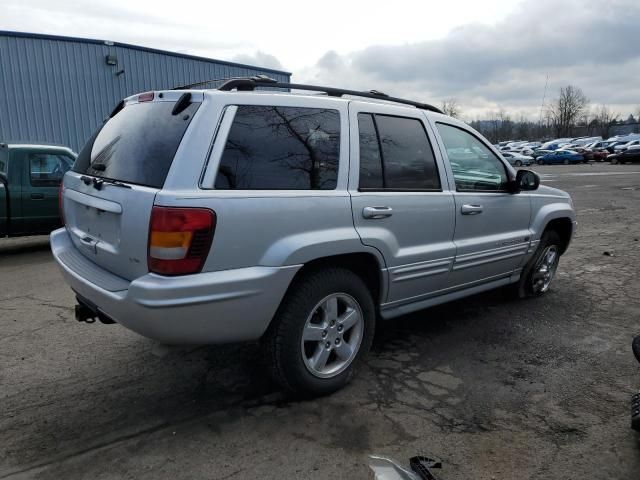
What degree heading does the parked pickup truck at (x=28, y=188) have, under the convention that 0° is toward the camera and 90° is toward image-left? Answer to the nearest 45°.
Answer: approximately 270°

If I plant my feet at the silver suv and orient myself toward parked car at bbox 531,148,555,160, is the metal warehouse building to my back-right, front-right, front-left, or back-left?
front-left

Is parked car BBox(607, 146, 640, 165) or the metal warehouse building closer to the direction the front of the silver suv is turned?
the parked car

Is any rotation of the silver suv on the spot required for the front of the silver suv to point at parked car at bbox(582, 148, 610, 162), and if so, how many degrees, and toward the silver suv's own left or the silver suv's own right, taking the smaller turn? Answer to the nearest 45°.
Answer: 0° — it already faces it

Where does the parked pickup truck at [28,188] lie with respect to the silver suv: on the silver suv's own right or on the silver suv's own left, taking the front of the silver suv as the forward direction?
on the silver suv's own left

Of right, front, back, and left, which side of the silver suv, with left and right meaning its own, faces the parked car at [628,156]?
front

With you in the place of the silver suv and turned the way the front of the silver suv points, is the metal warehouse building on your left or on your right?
on your left

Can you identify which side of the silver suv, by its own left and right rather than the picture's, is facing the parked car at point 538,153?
front

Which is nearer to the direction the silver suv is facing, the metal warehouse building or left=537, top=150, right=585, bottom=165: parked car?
the parked car

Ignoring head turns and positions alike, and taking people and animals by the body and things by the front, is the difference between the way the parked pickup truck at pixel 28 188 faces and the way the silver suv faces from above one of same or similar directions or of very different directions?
same or similar directions

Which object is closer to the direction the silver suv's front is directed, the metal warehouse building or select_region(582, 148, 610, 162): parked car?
the parked car

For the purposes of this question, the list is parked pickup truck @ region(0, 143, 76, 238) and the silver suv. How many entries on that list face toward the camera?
0

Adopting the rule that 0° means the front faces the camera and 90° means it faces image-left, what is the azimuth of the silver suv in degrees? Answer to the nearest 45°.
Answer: approximately 225°

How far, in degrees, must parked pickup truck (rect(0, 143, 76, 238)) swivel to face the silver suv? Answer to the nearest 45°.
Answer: approximately 90° to its right

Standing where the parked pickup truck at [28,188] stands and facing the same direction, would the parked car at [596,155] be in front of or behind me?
in front

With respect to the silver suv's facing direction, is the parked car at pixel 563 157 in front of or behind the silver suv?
in front
